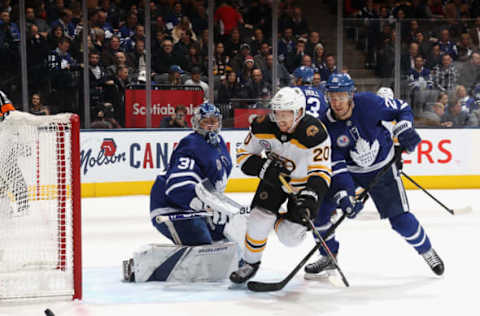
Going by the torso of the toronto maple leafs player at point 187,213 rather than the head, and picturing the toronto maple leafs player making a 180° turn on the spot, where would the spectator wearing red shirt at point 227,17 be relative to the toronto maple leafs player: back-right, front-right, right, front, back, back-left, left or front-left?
front-right

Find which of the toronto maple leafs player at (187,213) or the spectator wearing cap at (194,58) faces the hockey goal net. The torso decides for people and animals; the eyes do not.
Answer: the spectator wearing cap

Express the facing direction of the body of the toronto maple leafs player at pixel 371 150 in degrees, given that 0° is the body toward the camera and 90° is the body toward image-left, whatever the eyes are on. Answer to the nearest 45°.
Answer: approximately 45°

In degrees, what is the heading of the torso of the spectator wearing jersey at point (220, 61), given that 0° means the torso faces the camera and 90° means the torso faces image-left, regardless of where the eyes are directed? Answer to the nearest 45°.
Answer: approximately 0°

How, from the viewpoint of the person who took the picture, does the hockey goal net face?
facing to the right of the viewer
